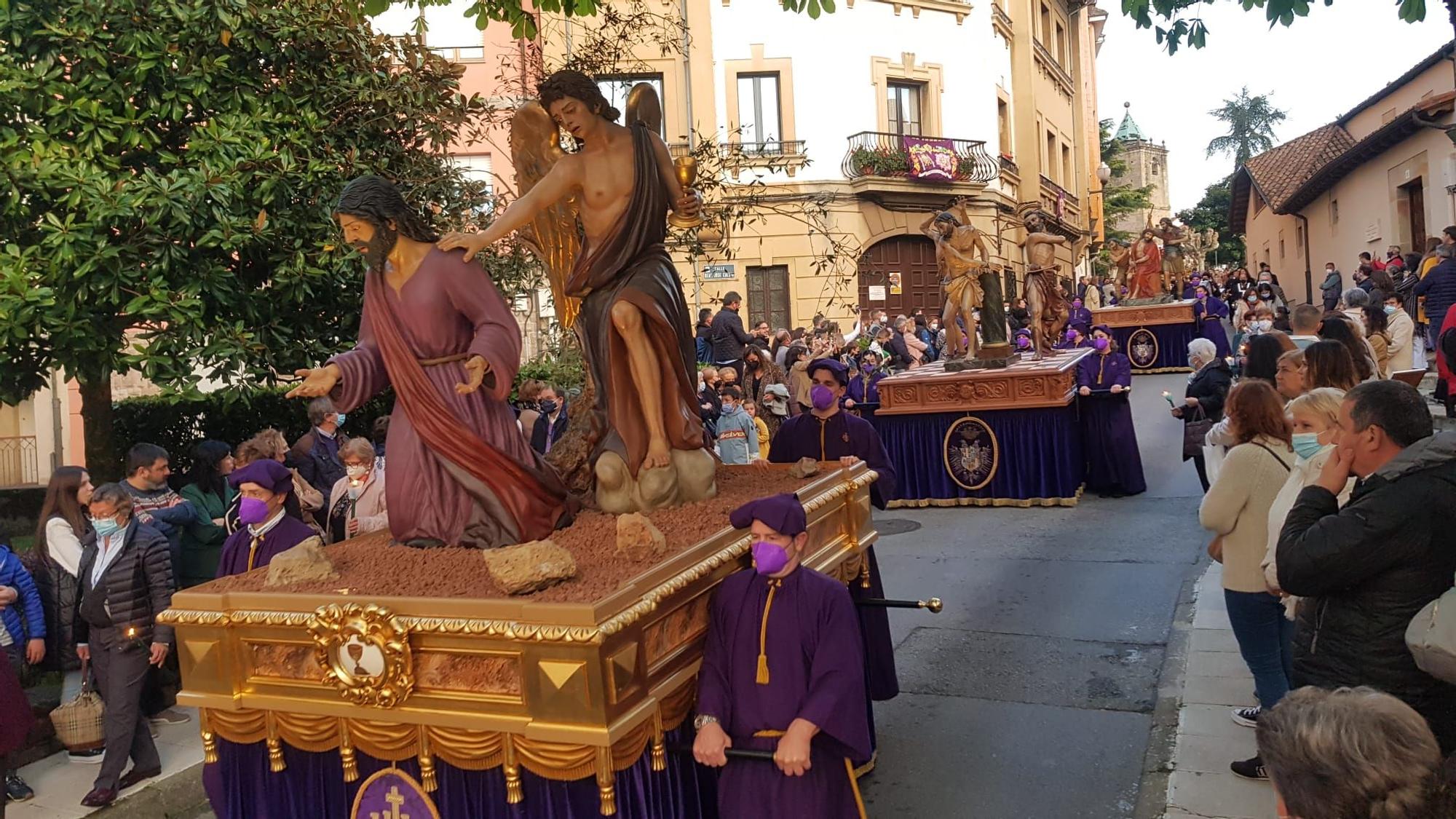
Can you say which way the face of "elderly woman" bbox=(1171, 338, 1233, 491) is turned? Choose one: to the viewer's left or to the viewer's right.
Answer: to the viewer's left

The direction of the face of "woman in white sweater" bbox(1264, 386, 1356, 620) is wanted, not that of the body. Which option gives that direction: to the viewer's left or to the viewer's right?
to the viewer's left

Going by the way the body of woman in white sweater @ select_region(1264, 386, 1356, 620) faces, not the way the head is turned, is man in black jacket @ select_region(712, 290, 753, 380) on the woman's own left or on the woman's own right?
on the woman's own right

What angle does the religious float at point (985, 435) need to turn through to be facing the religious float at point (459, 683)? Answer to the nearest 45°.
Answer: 0° — it already faces it

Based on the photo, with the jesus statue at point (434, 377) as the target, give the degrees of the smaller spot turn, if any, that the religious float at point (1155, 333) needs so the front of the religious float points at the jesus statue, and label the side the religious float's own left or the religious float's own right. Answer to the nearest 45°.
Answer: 0° — it already faces it

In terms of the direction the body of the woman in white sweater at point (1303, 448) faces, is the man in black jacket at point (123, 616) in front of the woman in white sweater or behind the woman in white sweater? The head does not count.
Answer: in front

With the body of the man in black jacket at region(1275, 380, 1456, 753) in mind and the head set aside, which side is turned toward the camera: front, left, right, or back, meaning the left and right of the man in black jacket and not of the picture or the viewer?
left

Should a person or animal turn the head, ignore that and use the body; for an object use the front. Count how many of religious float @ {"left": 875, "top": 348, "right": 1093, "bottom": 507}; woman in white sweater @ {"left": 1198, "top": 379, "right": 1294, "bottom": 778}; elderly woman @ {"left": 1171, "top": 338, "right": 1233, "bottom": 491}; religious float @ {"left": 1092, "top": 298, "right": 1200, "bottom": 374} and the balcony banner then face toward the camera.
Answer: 3

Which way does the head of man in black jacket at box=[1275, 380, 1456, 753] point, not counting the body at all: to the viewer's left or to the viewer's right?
to the viewer's left

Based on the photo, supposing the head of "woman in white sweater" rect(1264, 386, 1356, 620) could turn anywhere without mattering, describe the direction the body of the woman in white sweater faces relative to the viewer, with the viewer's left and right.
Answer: facing the viewer and to the left of the viewer

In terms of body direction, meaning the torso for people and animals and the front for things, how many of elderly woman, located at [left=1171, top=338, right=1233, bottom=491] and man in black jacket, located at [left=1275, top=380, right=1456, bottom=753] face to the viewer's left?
2

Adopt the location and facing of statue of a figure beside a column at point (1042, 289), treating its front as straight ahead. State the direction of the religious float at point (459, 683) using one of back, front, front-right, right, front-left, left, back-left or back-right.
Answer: front-right

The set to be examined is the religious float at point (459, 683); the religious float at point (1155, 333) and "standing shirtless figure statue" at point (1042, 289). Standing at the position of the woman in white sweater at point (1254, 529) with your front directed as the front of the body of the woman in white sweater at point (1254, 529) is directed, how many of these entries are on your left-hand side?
1

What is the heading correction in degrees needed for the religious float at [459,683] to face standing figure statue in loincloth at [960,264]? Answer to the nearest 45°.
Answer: approximately 180°
